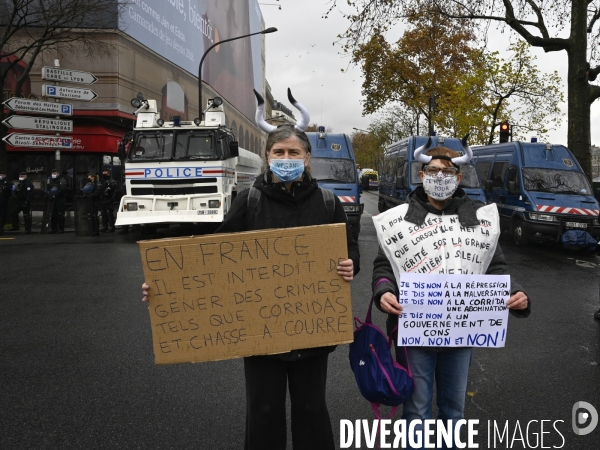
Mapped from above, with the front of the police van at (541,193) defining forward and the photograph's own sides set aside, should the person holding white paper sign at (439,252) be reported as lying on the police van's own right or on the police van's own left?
on the police van's own right

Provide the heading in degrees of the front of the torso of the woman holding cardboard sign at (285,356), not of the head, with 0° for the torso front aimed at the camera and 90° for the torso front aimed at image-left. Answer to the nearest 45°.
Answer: approximately 0°

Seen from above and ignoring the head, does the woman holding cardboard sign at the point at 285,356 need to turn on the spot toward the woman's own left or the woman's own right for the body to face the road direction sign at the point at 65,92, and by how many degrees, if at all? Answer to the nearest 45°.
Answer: approximately 180°

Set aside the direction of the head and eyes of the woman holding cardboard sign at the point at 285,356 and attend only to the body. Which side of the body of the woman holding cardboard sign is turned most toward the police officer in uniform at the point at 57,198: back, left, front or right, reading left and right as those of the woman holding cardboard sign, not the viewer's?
back

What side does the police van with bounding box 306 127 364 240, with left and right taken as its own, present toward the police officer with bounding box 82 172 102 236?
right

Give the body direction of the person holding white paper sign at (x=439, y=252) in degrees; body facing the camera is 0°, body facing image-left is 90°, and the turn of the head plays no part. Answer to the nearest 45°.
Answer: approximately 0°

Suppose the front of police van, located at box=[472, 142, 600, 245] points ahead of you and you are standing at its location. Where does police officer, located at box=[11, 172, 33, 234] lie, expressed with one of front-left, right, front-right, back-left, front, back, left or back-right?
back-right

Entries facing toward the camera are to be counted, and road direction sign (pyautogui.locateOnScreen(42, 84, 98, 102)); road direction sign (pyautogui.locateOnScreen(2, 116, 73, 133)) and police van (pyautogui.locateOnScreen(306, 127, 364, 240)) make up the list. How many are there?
3

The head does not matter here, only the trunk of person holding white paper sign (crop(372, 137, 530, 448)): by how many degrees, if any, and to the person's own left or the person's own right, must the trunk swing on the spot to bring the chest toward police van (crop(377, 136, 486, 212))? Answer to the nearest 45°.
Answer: approximately 180°
